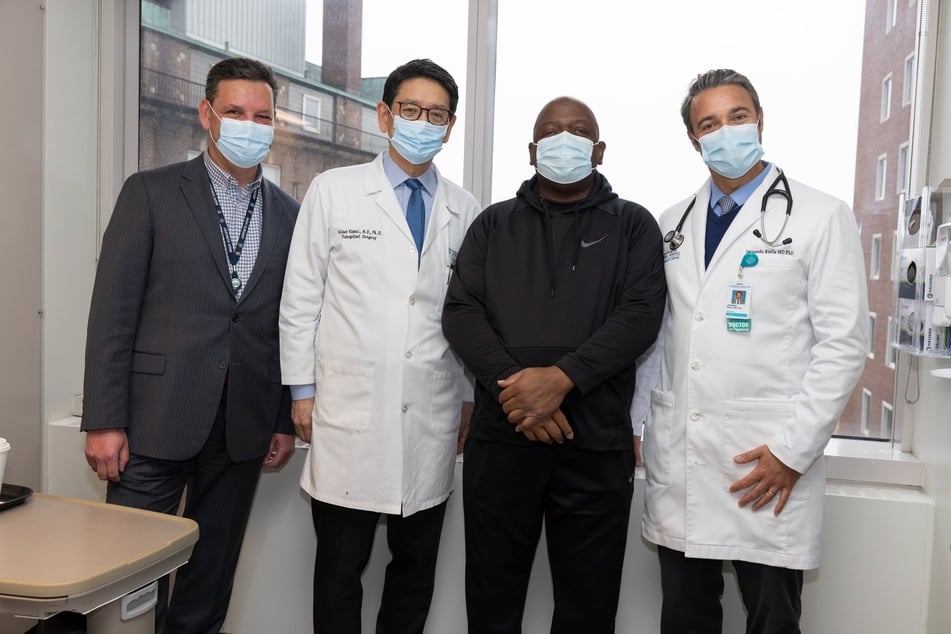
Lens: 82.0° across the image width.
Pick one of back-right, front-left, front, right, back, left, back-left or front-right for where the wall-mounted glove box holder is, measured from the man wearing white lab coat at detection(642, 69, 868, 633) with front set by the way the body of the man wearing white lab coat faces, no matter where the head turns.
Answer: back

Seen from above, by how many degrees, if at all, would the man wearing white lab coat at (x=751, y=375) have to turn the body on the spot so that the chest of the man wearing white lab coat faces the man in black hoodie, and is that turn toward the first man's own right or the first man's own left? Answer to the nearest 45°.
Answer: approximately 45° to the first man's own right

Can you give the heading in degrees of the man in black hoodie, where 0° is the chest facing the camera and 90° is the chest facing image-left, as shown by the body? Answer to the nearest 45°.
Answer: approximately 0°

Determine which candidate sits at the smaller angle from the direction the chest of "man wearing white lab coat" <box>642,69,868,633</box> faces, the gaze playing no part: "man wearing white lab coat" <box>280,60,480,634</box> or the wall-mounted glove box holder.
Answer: the man wearing white lab coat

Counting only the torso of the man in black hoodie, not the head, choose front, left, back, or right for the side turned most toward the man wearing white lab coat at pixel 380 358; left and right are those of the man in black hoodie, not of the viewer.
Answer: right

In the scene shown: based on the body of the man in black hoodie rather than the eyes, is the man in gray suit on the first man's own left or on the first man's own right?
on the first man's own right
